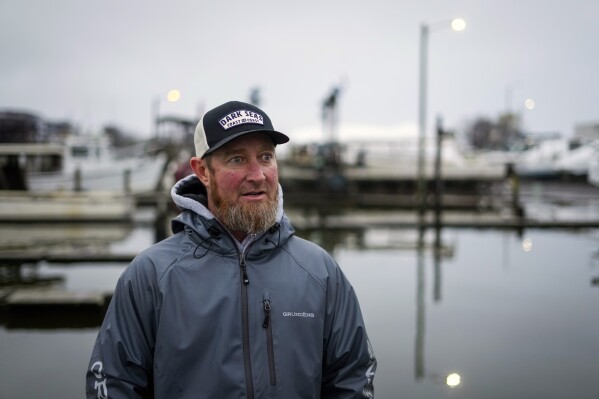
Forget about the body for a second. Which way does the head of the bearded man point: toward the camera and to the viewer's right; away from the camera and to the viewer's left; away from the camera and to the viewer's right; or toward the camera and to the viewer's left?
toward the camera and to the viewer's right

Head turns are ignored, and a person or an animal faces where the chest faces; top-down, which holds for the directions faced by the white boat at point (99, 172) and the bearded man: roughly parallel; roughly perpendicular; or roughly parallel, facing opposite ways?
roughly perpendicular

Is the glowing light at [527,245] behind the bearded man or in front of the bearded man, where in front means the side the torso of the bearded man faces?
behind

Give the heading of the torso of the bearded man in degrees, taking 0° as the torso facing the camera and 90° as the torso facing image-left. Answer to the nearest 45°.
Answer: approximately 0°

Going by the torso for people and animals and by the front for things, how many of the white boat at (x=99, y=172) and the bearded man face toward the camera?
1

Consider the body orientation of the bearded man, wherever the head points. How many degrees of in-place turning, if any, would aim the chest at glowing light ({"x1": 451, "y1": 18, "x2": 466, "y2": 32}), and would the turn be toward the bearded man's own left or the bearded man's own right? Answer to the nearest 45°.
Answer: approximately 135° to the bearded man's own left
